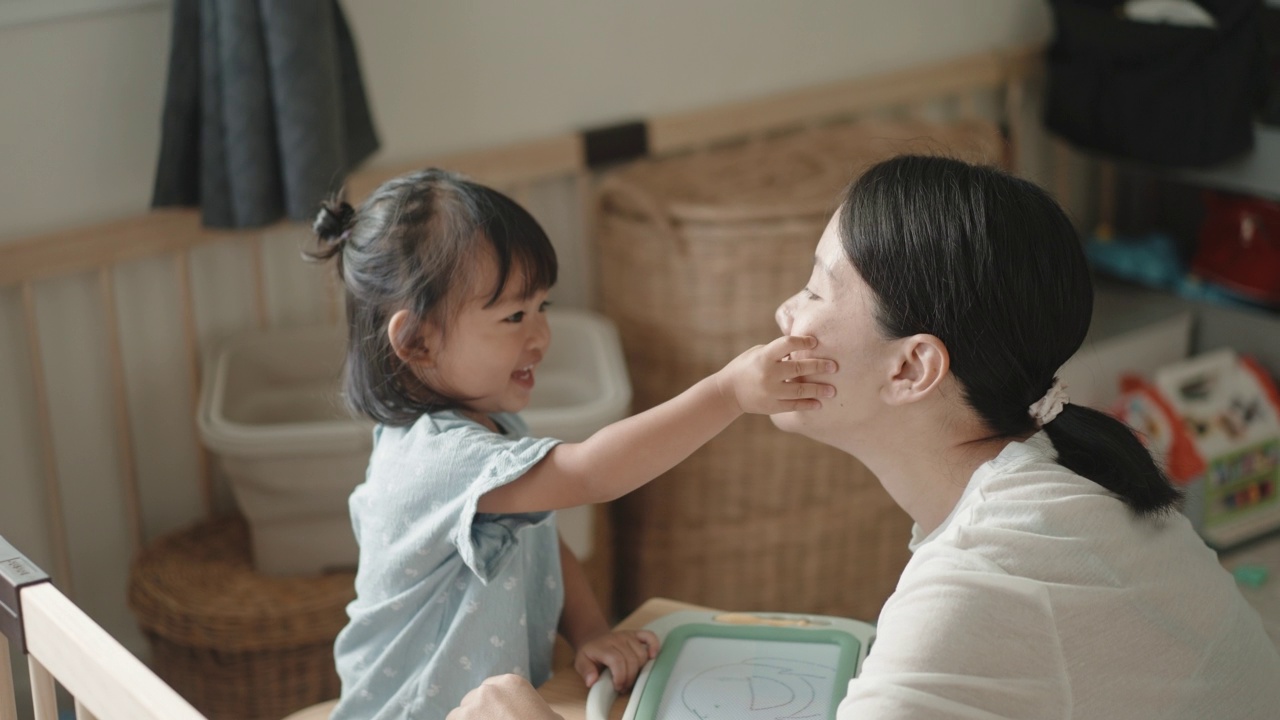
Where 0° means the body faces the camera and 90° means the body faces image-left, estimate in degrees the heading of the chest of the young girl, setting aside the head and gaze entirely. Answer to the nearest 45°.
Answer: approximately 270°

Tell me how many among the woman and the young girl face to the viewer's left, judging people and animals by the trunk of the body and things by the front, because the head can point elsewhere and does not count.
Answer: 1

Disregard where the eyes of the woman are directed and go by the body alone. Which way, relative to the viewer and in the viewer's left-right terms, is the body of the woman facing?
facing to the left of the viewer

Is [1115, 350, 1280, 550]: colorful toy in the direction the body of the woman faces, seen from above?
no

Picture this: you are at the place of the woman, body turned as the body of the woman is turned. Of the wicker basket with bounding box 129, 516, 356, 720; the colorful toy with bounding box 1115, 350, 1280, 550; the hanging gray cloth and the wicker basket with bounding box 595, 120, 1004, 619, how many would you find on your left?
0

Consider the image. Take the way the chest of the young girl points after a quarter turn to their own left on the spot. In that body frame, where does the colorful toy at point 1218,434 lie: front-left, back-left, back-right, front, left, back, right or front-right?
front-right

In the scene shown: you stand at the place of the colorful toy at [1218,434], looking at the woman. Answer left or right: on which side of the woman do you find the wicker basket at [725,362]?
right

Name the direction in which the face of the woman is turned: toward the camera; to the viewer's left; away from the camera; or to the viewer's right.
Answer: to the viewer's left

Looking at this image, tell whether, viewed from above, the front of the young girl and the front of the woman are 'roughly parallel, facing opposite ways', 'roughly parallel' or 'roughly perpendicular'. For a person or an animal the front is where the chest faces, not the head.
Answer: roughly parallel, facing opposite ways

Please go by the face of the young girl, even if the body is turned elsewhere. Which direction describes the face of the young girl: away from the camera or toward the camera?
toward the camera
